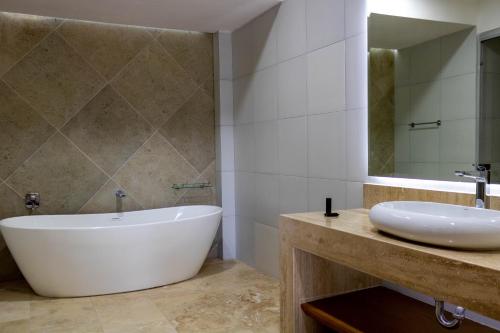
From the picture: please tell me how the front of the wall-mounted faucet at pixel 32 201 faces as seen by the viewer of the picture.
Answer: facing the viewer

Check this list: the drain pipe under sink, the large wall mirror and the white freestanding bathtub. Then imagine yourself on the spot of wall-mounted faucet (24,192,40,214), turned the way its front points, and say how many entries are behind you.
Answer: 0

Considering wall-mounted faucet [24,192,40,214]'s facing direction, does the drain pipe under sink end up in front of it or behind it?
in front

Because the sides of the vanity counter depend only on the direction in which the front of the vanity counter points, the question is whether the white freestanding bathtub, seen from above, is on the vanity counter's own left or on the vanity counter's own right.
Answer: on the vanity counter's own right

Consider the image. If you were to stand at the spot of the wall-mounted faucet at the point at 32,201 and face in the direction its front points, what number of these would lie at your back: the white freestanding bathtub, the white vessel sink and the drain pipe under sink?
0

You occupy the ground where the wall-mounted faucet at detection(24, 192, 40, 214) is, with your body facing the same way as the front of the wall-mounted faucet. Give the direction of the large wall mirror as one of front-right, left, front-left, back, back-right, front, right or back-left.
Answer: front-left

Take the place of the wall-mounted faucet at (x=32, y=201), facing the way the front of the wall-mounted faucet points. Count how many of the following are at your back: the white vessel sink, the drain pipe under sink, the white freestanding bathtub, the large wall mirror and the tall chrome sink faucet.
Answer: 0

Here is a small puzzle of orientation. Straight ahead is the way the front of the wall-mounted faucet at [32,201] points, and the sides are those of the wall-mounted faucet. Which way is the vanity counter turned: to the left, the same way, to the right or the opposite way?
to the right

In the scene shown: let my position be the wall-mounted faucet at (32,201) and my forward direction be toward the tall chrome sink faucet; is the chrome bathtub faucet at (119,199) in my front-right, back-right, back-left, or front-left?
front-left

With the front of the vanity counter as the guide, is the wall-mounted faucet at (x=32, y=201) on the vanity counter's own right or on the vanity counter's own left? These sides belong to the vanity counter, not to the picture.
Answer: on the vanity counter's own right

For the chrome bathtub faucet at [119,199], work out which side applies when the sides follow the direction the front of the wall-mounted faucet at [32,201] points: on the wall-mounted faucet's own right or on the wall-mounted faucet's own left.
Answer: on the wall-mounted faucet's own left

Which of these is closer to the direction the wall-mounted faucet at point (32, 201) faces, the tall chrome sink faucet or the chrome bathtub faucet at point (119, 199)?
the tall chrome sink faucet

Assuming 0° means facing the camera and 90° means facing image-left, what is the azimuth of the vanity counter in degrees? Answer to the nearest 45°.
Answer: approximately 45°

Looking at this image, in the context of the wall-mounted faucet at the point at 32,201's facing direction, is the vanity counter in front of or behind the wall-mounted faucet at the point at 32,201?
in front

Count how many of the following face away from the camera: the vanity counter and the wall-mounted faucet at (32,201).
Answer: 0
